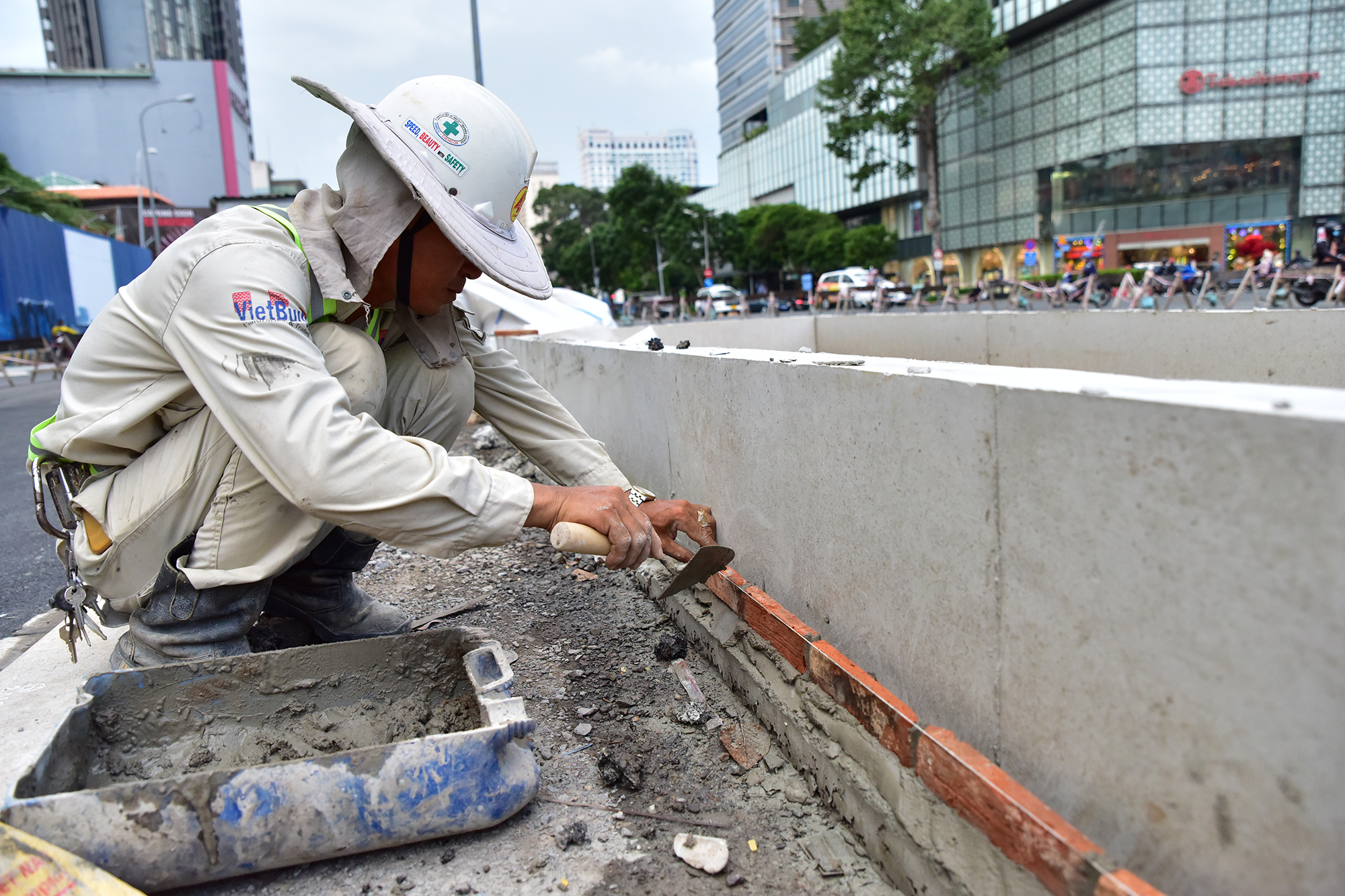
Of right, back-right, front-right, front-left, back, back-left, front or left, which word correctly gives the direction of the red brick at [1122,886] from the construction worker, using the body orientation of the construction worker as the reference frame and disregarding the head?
front-right

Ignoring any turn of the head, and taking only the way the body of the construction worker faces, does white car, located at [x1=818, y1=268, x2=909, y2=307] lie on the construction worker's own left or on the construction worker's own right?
on the construction worker's own left

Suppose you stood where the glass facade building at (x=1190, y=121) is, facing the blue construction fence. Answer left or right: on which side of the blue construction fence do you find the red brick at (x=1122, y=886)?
left

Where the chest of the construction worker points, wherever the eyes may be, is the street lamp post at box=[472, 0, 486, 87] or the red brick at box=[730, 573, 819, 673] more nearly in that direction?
the red brick

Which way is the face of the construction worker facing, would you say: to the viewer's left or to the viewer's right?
to the viewer's right

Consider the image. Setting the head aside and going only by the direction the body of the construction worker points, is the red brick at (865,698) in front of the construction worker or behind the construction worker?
in front

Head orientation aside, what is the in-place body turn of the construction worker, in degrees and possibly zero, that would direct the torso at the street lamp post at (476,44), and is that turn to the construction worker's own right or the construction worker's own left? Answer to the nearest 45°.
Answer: approximately 90° to the construction worker's own left

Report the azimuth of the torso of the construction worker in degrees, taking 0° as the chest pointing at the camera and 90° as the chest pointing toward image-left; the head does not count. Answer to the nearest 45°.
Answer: approximately 270°

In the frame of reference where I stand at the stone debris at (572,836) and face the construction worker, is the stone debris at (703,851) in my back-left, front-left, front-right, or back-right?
back-right

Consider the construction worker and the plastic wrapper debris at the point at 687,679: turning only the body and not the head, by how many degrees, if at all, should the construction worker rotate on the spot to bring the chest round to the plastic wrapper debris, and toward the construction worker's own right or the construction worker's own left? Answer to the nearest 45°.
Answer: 0° — they already face it

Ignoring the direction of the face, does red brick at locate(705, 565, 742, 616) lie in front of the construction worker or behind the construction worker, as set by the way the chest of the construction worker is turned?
in front

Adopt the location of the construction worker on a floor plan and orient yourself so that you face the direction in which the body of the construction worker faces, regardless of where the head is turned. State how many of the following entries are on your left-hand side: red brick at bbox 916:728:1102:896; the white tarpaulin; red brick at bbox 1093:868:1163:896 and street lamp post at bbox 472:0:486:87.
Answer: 2

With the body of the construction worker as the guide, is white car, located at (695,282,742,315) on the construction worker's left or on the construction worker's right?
on the construction worker's left

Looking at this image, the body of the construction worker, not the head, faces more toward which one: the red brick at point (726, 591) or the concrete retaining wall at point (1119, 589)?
the red brick
